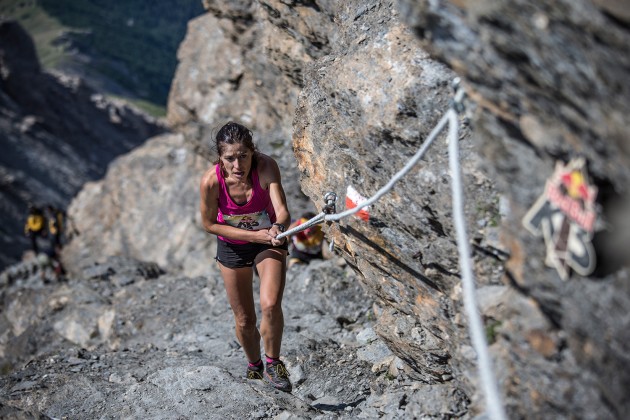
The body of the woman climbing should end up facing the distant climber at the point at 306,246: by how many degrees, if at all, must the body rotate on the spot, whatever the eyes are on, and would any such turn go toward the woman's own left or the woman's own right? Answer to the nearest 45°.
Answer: approximately 180°

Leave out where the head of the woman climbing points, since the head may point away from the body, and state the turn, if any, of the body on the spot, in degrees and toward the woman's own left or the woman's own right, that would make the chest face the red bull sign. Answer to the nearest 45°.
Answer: approximately 45° to the woman's own left

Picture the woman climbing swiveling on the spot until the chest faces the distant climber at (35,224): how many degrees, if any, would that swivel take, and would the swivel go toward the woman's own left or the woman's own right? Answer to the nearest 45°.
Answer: approximately 135° to the woman's own right

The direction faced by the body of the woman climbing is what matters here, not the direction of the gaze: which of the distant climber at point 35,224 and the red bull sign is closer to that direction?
the red bull sign

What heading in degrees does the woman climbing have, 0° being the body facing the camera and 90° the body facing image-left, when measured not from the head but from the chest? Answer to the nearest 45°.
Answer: approximately 0°

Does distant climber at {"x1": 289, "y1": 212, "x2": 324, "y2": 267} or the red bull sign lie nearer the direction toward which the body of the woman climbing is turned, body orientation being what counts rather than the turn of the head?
the red bull sign
